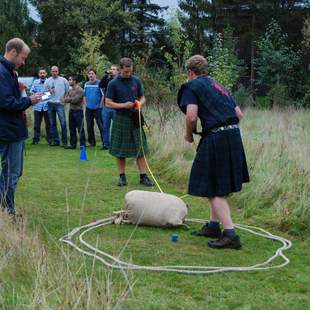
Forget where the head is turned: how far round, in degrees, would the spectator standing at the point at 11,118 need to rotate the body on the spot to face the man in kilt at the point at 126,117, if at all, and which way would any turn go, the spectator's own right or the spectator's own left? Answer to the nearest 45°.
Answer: approximately 45° to the spectator's own left

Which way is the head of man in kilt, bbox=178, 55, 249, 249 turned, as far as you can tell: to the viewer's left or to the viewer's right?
to the viewer's left

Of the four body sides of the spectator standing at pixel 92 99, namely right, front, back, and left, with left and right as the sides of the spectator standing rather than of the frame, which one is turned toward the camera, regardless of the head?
front

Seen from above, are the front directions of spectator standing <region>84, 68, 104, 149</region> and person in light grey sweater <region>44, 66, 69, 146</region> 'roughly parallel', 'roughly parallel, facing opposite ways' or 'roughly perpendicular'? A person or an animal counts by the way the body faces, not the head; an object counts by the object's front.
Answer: roughly parallel

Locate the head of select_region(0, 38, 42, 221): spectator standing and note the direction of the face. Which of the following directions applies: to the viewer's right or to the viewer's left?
to the viewer's right

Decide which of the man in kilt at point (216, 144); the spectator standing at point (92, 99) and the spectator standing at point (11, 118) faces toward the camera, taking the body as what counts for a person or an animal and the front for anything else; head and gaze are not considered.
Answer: the spectator standing at point (92, 99)

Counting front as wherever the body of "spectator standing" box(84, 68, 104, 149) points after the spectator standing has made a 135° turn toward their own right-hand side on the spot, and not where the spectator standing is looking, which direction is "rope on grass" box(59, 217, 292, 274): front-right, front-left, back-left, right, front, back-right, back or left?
back-left

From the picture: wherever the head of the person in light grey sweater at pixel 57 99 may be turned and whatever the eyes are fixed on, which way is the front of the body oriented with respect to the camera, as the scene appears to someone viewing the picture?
toward the camera

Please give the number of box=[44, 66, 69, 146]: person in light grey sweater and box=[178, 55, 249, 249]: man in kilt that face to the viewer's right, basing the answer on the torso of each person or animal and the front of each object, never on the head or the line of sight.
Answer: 0

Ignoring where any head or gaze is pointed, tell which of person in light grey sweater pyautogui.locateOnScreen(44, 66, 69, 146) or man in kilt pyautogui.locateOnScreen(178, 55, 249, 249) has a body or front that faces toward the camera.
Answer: the person in light grey sweater

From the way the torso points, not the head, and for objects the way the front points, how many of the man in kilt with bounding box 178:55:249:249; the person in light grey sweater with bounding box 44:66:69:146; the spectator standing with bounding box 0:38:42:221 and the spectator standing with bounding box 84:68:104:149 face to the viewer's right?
1

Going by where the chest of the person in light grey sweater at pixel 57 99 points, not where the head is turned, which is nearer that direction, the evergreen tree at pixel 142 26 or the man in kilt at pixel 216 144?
the man in kilt

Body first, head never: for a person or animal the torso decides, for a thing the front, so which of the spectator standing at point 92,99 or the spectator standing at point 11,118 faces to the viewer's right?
the spectator standing at point 11,118

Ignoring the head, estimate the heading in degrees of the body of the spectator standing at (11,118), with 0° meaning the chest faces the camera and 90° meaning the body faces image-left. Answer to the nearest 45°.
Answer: approximately 270°

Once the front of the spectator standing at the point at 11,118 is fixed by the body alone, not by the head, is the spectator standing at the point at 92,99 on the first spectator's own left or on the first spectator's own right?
on the first spectator's own left

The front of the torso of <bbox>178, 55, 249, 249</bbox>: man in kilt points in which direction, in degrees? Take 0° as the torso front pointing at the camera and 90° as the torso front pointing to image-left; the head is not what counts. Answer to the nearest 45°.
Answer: approximately 135°
